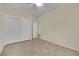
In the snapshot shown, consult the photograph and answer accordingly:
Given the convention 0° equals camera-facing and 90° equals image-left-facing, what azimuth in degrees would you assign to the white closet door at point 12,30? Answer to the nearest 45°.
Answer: approximately 315°
